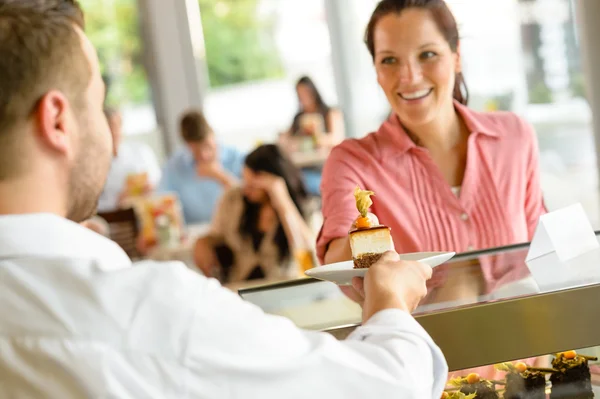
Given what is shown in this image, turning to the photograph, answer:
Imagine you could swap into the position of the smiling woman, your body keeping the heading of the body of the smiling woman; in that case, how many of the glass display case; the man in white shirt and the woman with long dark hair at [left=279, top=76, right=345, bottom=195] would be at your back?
1

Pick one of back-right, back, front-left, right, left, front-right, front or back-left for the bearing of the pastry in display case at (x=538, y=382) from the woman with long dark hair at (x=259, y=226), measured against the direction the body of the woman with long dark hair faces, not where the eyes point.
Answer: front-left

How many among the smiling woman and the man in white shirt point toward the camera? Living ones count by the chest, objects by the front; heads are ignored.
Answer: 1

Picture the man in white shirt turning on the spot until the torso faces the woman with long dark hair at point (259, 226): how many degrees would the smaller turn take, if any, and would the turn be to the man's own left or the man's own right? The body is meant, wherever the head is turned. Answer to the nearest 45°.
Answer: approximately 45° to the man's own left

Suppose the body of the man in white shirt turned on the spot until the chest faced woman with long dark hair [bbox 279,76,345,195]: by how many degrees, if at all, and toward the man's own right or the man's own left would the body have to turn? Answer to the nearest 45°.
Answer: approximately 45° to the man's own left

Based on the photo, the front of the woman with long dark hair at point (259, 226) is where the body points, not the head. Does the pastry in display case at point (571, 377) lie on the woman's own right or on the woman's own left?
on the woman's own left

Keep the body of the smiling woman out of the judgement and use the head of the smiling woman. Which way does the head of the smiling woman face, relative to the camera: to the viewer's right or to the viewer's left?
to the viewer's left

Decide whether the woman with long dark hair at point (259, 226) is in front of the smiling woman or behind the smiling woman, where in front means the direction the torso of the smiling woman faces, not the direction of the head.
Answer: behind

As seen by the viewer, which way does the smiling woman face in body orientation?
toward the camera

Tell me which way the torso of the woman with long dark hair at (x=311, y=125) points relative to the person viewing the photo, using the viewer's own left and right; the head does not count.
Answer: facing the viewer and to the left of the viewer

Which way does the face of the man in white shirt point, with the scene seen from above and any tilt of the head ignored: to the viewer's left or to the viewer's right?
to the viewer's right

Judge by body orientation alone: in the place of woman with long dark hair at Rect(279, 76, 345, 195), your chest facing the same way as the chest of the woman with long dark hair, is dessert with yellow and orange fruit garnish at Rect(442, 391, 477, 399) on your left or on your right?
on your left

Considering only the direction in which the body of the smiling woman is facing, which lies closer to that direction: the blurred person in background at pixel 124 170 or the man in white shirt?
the man in white shirt

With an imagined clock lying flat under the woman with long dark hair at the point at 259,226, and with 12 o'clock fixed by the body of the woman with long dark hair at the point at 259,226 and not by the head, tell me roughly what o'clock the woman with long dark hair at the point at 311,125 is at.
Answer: the woman with long dark hair at the point at 311,125 is roughly at 5 o'clock from the woman with long dark hair at the point at 259,226.

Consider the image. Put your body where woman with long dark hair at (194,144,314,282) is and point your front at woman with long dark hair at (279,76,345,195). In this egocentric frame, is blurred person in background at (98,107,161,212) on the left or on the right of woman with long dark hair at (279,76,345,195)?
left

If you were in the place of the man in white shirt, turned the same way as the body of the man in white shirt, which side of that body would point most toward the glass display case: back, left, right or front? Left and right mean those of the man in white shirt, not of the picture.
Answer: front
